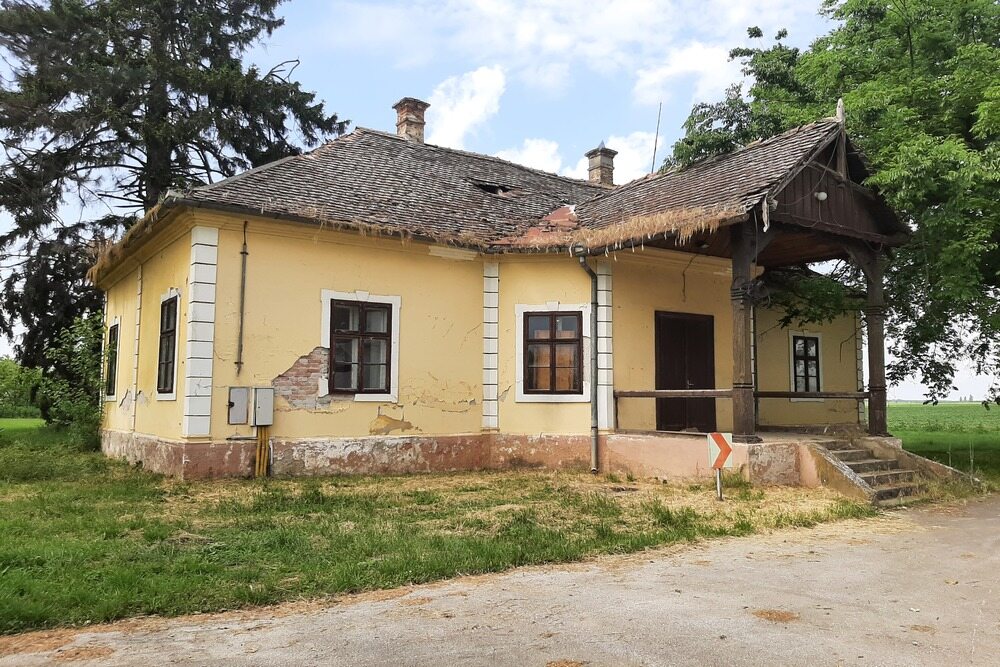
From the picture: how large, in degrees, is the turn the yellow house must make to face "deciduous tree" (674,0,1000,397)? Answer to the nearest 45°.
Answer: approximately 45° to its left

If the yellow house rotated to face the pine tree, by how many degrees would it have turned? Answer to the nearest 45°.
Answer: approximately 180°

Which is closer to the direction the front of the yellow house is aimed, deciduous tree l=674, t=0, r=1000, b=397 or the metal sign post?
the metal sign post

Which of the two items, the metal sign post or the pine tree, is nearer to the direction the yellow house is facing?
the metal sign post

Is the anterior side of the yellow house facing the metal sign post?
yes

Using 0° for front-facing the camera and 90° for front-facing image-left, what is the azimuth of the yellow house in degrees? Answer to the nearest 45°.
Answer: approximately 315°

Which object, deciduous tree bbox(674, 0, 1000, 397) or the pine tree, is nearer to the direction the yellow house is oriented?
the deciduous tree

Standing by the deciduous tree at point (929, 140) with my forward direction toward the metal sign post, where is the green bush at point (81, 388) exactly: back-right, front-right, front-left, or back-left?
front-right
